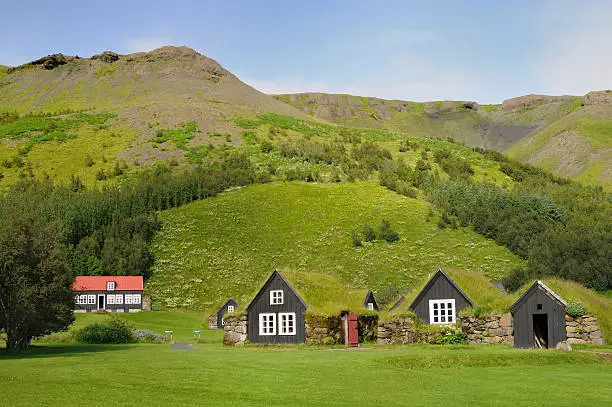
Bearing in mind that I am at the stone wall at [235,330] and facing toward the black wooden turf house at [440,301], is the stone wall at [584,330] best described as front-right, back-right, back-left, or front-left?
front-right

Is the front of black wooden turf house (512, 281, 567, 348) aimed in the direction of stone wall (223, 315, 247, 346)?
no

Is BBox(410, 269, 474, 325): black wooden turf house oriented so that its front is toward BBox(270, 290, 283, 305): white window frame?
no

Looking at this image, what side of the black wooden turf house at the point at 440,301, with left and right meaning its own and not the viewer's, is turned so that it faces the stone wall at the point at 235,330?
right

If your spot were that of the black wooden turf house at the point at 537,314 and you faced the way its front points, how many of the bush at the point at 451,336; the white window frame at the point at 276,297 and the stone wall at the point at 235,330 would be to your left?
0

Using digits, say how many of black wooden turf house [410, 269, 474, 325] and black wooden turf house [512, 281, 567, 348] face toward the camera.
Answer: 2

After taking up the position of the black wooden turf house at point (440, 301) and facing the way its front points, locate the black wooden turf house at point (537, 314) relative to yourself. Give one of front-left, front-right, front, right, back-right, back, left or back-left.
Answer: front-left

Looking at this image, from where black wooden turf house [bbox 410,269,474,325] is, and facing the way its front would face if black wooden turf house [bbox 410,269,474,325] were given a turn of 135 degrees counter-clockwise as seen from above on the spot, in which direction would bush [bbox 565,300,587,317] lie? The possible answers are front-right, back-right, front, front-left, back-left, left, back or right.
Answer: right

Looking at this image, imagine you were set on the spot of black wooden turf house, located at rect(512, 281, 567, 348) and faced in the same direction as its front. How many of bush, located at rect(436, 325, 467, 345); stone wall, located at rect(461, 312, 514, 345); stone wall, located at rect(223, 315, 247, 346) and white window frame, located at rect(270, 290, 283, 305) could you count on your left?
0

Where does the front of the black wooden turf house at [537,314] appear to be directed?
toward the camera

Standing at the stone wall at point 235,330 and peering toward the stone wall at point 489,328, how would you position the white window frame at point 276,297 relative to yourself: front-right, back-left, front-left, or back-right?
front-left

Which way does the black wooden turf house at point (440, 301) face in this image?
toward the camera

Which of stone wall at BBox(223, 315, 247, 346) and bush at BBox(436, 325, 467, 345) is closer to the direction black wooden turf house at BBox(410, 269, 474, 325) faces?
the bush

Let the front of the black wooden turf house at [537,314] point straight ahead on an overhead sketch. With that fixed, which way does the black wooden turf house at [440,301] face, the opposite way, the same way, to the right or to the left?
the same way
